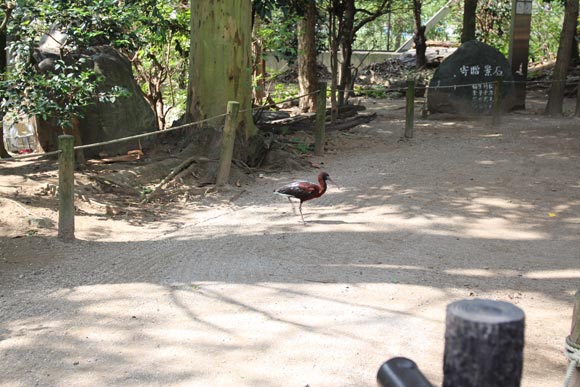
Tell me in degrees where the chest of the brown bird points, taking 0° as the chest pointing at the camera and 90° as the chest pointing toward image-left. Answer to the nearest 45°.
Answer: approximately 270°

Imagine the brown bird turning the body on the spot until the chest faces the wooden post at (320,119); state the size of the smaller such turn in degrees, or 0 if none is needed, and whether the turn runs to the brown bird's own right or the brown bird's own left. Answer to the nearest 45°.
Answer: approximately 90° to the brown bird's own left

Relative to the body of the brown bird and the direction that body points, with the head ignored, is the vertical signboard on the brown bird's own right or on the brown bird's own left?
on the brown bird's own left

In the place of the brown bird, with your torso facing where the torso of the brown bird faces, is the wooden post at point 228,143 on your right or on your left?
on your left

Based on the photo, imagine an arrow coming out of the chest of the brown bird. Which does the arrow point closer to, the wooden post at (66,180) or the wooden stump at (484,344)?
the wooden stump

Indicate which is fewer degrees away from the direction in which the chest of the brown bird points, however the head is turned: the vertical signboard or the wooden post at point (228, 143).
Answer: the vertical signboard

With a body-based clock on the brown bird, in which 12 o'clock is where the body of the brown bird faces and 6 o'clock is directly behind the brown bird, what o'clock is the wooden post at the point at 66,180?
The wooden post is roughly at 5 o'clock from the brown bird.

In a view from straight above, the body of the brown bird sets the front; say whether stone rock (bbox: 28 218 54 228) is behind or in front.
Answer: behind

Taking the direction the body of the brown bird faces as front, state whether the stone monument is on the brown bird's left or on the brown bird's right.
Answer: on the brown bird's left

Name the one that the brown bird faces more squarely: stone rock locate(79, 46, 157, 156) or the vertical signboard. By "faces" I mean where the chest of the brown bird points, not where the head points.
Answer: the vertical signboard

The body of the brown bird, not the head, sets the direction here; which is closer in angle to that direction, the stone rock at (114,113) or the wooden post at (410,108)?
the wooden post

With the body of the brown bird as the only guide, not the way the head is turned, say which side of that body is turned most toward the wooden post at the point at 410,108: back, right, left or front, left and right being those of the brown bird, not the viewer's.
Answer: left

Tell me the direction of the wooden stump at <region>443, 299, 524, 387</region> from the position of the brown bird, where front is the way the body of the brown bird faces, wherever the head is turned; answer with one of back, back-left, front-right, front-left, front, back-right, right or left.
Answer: right

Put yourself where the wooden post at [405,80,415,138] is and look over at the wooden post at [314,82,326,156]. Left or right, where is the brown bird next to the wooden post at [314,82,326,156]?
left
